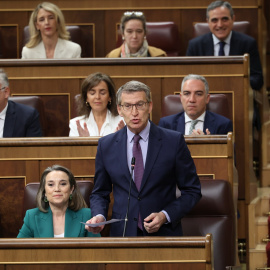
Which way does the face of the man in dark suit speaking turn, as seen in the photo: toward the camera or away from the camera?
toward the camera

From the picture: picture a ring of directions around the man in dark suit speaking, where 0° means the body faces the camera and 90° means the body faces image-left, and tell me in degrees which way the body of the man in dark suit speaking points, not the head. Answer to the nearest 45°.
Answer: approximately 0°

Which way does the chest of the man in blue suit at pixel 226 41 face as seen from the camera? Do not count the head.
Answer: toward the camera

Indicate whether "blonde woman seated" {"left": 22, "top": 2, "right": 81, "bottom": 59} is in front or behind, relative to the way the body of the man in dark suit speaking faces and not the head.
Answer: behind

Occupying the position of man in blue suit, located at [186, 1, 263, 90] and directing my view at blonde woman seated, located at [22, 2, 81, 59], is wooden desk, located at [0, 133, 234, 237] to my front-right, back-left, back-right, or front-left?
front-left

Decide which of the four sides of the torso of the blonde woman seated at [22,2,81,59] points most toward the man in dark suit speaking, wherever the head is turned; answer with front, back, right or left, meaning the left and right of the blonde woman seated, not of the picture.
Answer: front

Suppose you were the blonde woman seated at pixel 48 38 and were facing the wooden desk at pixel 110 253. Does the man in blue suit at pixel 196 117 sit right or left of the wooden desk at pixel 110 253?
left

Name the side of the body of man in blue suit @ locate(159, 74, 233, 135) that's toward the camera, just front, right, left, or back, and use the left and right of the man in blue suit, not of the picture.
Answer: front

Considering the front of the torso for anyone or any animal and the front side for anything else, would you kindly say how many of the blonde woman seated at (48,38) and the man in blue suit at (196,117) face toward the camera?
2
